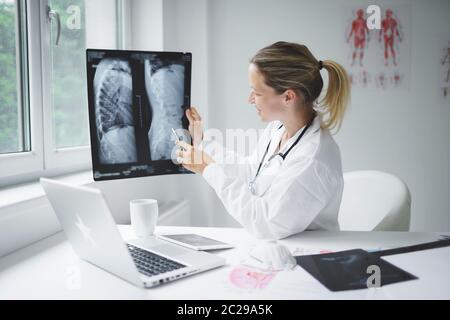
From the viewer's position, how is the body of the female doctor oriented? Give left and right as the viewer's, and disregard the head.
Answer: facing to the left of the viewer

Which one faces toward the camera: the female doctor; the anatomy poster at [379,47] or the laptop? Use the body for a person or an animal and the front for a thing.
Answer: the anatomy poster

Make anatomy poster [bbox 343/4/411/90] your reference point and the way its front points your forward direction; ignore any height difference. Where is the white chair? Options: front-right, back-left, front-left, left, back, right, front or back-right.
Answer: front

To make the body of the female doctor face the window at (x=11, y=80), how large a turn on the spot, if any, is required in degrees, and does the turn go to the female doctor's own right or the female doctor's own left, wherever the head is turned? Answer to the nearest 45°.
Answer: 0° — they already face it

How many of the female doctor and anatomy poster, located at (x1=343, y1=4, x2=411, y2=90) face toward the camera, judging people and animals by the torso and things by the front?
1

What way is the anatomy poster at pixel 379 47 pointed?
toward the camera

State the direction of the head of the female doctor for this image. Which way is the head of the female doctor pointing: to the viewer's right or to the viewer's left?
to the viewer's left

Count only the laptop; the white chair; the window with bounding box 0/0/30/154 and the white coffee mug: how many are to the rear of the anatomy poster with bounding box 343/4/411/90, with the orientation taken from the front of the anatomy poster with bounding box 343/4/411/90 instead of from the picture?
0

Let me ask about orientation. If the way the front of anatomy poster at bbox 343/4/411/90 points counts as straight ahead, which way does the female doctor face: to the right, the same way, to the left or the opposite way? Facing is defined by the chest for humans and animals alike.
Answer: to the right

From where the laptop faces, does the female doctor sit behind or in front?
in front
